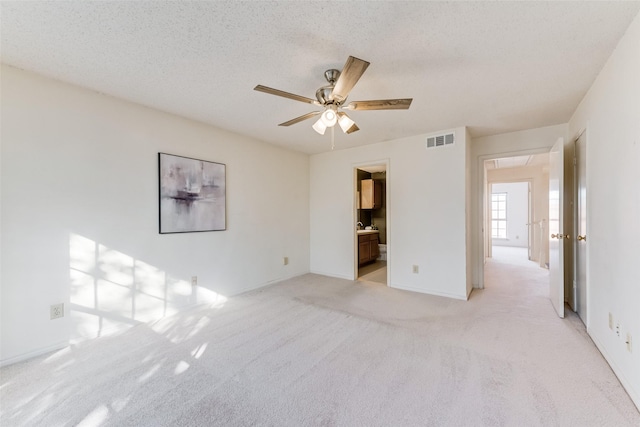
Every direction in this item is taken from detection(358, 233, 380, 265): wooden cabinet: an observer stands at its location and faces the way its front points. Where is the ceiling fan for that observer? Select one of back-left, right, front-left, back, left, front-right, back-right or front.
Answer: front-right

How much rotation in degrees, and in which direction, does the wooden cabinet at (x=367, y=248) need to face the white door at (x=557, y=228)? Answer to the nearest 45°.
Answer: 0° — it already faces it

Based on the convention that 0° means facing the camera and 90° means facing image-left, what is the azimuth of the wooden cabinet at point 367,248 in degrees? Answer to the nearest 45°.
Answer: approximately 315°

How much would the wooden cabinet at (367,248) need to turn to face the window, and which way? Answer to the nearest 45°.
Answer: approximately 90° to its left

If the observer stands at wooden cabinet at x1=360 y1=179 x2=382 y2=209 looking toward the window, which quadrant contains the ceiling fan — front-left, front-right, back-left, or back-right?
back-right
